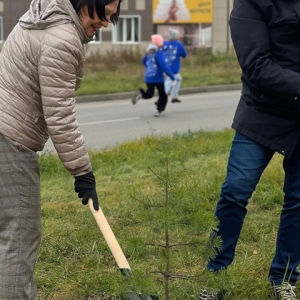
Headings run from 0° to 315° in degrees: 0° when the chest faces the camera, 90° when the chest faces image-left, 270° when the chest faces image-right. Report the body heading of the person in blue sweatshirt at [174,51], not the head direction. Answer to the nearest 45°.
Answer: approximately 225°

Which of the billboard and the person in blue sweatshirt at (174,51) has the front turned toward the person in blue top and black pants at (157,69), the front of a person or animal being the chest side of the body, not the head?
the billboard

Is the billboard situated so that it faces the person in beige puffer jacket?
yes

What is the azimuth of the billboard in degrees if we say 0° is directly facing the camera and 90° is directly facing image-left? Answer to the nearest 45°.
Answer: approximately 0°

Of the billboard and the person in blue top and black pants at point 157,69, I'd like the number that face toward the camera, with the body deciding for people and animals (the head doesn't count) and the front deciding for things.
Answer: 1

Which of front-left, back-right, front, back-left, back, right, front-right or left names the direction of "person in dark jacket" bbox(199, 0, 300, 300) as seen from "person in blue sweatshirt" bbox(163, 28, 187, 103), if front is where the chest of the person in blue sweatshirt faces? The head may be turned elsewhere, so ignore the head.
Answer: back-right

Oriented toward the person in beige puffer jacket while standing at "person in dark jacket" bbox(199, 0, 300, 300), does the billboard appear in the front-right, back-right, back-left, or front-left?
back-right

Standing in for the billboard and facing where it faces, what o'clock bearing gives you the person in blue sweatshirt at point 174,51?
The person in blue sweatshirt is roughly at 12 o'clock from the billboard.

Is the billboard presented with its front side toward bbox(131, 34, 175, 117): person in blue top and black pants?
yes
